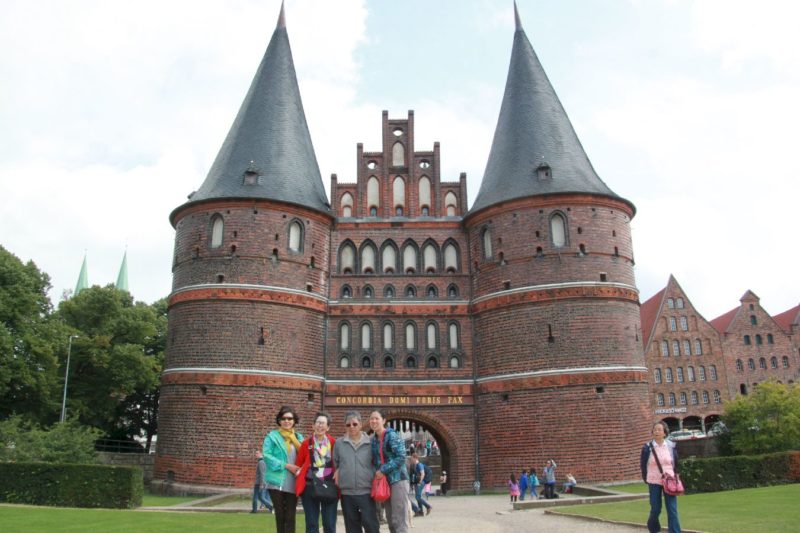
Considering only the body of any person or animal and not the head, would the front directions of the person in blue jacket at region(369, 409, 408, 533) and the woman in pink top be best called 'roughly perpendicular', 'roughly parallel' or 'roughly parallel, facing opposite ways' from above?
roughly parallel

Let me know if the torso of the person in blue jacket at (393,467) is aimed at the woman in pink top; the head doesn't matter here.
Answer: no

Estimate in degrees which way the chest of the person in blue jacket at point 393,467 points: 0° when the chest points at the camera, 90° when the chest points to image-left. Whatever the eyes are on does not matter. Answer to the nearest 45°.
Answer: approximately 45°

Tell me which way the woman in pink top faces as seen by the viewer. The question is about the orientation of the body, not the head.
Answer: toward the camera

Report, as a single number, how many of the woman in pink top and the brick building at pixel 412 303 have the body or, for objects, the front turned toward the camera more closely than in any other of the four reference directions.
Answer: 2

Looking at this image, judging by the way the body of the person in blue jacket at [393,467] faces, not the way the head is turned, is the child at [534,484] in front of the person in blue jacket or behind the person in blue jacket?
behind

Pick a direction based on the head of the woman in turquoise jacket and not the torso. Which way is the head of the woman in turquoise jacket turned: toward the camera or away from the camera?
toward the camera

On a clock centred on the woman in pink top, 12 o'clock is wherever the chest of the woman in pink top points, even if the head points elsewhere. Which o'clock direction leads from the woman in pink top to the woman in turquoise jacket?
The woman in turquoise jacket is roughly at 2 o'clock from the woman in pink top.

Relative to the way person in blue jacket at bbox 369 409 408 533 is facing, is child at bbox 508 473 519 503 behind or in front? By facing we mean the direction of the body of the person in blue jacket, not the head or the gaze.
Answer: behind

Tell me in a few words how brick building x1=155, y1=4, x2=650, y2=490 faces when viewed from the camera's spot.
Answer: facing the viewer

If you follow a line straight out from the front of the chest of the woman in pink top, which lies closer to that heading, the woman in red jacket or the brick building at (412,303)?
the woman in red jacket

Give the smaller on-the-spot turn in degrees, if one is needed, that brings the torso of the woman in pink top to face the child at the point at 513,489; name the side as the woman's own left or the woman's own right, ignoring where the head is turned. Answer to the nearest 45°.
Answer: approximately 180°

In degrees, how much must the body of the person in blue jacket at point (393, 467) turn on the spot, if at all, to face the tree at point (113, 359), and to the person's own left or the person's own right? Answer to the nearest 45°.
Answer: approximately 90° to the person's own right

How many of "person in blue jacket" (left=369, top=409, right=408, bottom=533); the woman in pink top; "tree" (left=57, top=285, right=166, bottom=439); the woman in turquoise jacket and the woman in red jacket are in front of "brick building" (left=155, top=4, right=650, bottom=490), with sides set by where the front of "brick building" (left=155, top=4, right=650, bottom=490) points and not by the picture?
4

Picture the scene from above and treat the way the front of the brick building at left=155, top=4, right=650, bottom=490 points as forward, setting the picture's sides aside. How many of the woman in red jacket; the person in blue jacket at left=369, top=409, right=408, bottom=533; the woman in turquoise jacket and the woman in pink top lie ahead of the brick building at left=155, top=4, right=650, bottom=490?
4

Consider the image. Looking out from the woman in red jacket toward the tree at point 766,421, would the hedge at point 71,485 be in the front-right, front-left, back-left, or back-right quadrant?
front-left

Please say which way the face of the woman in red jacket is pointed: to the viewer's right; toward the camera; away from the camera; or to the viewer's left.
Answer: toward the camera

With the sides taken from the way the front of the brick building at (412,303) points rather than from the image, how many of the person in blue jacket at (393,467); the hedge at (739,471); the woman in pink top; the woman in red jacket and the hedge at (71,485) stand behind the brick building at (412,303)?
0
